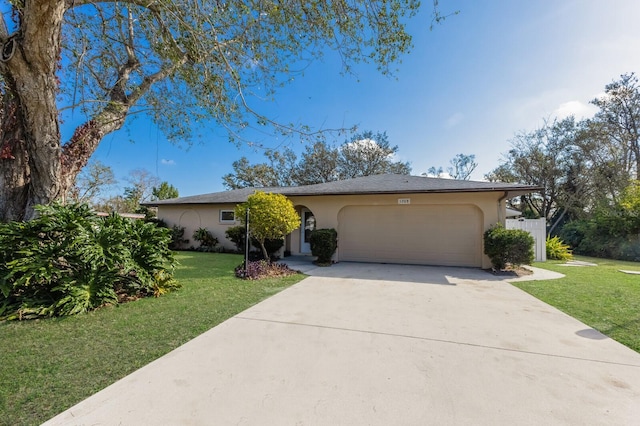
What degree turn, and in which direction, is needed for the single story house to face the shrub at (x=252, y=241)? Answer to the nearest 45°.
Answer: approximately 90° to its right

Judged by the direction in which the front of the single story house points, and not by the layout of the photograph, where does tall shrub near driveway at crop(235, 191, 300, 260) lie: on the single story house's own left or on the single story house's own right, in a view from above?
on the single story house's own right

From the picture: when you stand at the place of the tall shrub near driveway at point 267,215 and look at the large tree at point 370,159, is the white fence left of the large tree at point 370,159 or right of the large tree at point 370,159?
right

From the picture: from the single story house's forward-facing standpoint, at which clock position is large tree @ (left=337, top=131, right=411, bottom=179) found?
The large tree is roughly at 6 o'clock from the single story house.

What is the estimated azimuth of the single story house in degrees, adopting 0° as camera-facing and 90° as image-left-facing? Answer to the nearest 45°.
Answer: approximately 0°

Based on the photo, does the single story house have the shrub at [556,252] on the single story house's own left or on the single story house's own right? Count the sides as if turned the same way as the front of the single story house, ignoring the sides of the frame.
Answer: on the single story house's own left

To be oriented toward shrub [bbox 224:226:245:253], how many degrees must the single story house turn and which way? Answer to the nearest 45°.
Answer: approximately 90° to its right

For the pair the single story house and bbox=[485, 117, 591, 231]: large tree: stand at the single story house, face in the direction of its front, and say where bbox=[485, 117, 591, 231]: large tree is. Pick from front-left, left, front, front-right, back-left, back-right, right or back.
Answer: back-left

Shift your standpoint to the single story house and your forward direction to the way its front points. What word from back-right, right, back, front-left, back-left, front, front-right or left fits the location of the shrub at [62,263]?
front-right
